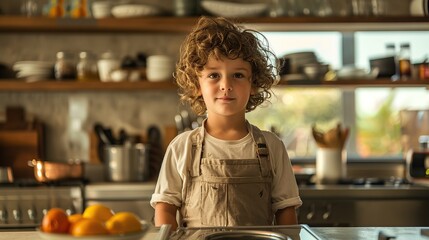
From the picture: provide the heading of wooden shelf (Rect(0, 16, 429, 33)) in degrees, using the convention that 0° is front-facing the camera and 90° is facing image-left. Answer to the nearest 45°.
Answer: approximately 0°

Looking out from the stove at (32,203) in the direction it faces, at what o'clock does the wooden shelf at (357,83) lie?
The wooden shelf is roughly at 9 o'clock from the stove.

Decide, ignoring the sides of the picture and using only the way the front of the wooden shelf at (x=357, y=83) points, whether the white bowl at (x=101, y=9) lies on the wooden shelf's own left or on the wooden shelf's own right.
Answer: on the wooden shelf's own right

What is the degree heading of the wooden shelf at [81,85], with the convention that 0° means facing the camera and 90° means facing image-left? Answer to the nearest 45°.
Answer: approximately 0°

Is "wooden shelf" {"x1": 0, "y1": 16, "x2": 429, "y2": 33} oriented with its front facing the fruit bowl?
yes
